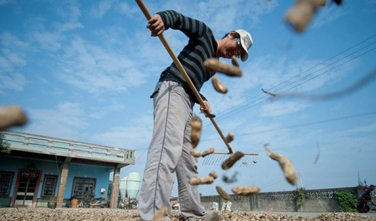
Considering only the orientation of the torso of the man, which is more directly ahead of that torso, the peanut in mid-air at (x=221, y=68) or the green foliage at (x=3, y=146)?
the peanut in mid-air

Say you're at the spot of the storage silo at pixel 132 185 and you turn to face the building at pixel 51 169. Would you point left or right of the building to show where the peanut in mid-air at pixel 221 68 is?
left

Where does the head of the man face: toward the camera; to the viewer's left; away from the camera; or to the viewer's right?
to the viewer's right

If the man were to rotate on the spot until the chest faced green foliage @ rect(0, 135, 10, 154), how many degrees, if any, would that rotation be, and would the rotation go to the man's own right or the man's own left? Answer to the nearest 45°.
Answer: approximately 135° to the man's own left

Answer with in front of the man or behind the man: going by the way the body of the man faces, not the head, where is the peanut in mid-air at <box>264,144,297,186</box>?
in front

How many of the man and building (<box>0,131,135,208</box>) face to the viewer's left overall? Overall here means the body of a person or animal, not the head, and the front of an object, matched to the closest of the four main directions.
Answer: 0

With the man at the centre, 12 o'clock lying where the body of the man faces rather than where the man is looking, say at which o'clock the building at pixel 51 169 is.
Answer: The building is roughly at 8 o'clock from the man.

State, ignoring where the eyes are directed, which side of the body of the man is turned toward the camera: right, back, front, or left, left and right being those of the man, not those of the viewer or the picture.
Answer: right

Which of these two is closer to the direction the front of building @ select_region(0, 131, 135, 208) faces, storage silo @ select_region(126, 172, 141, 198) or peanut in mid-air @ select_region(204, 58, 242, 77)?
the peanut in mid-air

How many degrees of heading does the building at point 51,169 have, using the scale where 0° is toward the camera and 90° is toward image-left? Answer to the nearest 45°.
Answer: approximately 315°

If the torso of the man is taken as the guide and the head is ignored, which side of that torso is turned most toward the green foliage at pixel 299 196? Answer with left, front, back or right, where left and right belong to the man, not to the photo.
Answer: left

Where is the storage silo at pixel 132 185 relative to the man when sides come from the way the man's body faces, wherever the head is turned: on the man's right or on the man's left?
on the man's left

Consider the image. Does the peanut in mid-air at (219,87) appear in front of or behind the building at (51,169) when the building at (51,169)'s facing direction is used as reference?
in front
